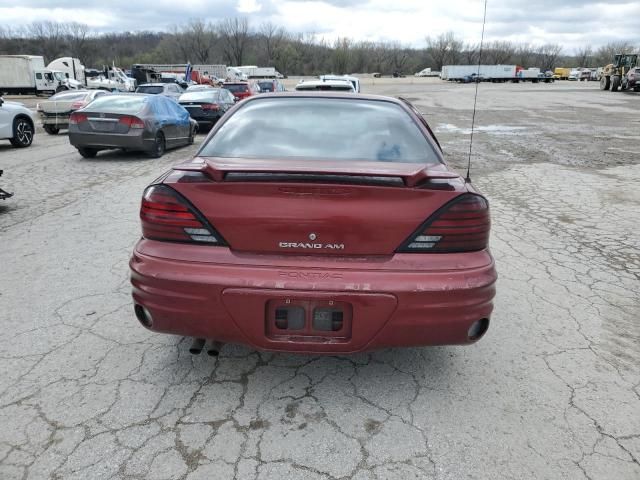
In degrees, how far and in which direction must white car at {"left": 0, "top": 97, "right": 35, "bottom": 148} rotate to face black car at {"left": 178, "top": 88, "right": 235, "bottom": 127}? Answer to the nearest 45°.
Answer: approximately 45° to its right

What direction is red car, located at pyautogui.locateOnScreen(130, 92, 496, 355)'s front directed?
away from the camera

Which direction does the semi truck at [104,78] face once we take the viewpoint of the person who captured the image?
facing to the right of the viewer

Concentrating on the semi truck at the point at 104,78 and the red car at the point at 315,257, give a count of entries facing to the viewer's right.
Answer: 1

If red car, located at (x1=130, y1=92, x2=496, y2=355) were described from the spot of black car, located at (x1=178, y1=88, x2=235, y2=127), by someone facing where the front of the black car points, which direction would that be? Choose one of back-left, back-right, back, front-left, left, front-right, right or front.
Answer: back-right

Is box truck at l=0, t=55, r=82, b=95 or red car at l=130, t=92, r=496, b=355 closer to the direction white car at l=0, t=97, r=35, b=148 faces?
the box truck
